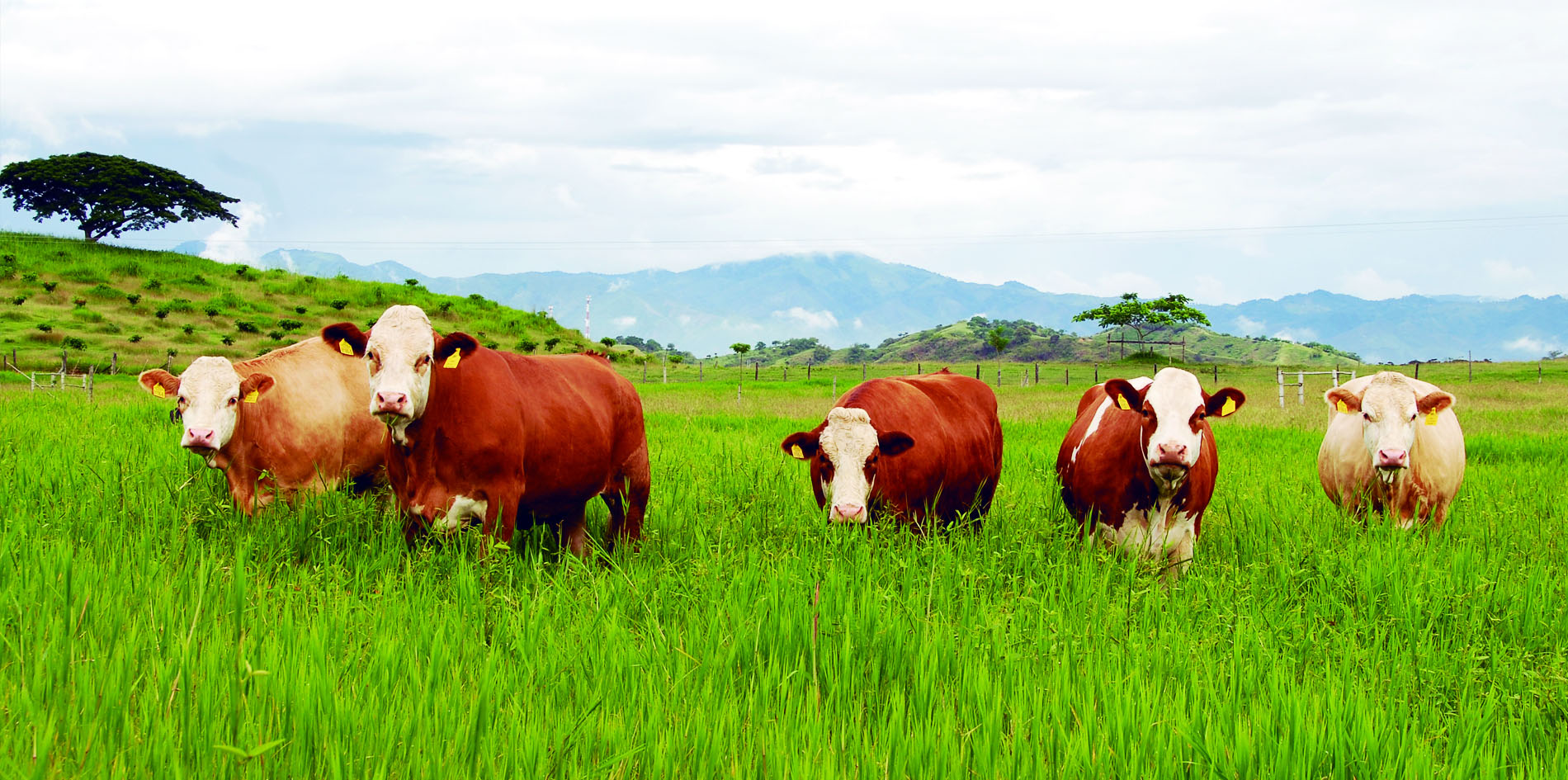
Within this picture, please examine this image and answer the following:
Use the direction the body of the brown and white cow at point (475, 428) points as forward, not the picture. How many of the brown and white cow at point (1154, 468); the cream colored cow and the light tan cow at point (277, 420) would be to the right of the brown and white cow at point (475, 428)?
1

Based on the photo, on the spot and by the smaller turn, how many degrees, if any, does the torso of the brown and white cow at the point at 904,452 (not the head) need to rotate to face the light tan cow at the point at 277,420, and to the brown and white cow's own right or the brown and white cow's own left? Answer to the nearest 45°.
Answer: approximately 45° to the brown and white cow's own right

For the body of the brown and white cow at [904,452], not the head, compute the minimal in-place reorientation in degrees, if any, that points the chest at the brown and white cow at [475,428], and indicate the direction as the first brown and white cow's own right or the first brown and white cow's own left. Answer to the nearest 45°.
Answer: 0° — it already faces it

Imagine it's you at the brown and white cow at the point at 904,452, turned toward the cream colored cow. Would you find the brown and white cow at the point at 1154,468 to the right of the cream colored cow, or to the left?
right

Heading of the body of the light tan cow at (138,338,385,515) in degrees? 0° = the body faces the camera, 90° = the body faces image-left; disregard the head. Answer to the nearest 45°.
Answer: approximately 45°

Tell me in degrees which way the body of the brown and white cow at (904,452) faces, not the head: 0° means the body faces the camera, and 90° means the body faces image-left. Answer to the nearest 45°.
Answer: approximately 45°

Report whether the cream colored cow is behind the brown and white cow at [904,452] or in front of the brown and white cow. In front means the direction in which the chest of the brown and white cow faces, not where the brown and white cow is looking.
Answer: behind

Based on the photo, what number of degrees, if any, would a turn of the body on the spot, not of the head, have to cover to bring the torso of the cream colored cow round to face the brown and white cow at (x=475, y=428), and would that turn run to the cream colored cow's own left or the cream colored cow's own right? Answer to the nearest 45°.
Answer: approximately 45° to the cream colored cow's own right

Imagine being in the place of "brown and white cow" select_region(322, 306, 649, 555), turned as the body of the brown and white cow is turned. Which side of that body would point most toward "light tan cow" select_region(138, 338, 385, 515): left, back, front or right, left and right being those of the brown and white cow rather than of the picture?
right
